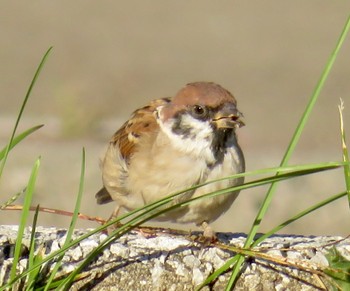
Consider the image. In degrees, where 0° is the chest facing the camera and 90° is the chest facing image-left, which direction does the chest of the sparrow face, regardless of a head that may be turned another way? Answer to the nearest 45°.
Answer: approximately 315°

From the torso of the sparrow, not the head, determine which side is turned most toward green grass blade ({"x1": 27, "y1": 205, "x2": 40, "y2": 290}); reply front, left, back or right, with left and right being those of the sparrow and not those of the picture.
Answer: right
